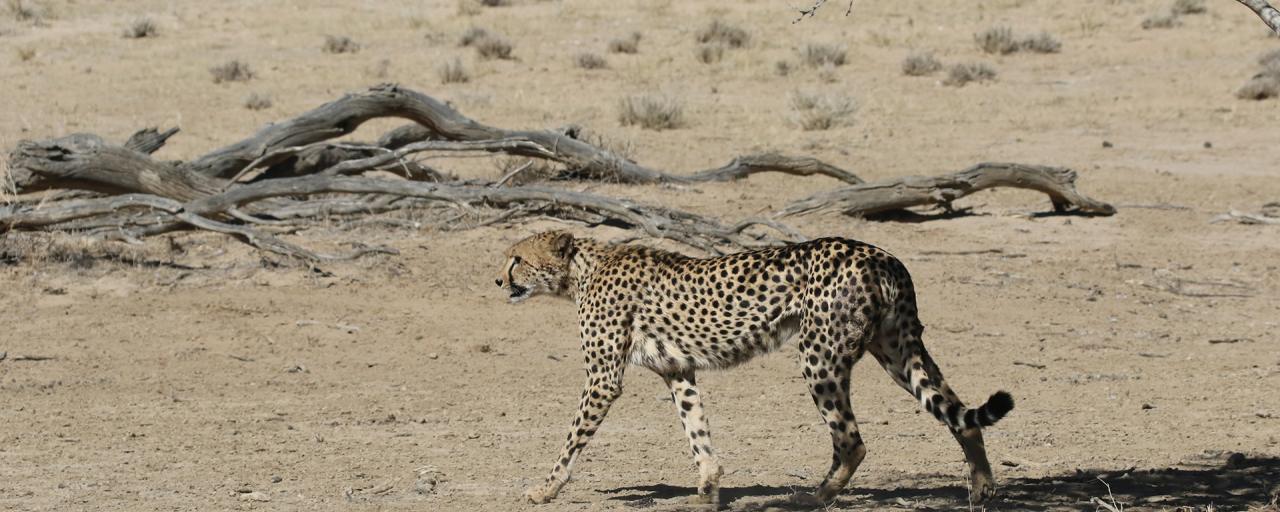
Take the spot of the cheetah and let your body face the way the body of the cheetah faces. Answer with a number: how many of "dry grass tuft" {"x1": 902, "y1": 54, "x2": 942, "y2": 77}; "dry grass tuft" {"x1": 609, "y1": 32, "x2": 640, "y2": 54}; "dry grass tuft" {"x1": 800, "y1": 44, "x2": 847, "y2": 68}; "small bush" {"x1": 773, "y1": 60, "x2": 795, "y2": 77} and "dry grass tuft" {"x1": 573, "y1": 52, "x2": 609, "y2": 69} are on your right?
5

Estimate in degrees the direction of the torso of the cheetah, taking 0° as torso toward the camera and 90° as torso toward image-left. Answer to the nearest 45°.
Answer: approximately 90°

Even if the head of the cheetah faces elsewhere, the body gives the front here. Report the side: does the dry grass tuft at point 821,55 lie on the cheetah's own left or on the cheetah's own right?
on the cheetah's own right

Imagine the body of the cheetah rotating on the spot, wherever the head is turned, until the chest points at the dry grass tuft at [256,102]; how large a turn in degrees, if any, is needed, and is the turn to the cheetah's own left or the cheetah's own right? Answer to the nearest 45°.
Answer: approximately 45° to the cheetah's own right

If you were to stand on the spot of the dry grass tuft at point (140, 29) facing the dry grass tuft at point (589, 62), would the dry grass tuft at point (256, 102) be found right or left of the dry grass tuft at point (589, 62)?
right

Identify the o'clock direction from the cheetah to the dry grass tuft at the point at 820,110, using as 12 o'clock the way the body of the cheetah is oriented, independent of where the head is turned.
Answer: The dry grass tuft is roughly at 3 o'clock from the cheetah.

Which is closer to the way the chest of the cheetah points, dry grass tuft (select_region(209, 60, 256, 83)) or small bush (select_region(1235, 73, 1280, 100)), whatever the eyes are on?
the dry grass tuft

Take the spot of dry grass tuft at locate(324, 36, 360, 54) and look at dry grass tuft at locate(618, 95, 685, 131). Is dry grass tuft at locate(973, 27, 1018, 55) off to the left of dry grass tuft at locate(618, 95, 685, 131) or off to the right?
left

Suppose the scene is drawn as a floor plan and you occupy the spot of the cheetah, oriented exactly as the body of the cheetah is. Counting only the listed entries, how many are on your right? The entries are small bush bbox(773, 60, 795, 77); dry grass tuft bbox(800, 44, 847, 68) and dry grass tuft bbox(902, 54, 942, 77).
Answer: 3

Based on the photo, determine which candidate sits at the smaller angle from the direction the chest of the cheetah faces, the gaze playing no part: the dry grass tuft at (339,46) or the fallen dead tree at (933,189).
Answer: the dry grass tuft
